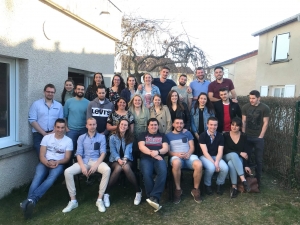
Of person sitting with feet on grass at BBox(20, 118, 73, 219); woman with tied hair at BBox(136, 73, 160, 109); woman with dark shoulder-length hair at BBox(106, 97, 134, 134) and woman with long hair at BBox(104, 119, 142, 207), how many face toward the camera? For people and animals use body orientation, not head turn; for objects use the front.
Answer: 4

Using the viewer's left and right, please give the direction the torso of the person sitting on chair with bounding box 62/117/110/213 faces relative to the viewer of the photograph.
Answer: facing the viewer

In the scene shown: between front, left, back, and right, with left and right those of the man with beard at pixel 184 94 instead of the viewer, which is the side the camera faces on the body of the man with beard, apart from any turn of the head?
front

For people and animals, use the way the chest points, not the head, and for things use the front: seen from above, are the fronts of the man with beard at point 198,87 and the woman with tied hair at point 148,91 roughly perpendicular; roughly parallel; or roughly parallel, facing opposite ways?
roughly parallel

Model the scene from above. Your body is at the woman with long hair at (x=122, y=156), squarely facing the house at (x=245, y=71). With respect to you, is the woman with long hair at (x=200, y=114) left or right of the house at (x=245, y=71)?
right

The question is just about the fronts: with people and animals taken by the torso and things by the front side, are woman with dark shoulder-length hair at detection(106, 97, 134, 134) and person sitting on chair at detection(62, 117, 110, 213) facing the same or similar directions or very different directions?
same or similar directions

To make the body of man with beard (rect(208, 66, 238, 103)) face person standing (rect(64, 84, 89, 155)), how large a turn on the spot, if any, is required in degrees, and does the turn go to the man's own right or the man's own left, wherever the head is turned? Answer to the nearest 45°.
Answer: approximately 45° to the man's own right

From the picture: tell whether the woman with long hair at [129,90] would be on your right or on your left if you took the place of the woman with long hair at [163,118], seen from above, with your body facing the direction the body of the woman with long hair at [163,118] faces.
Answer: on your right

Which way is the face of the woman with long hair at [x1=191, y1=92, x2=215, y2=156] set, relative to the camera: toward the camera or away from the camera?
toward the camera

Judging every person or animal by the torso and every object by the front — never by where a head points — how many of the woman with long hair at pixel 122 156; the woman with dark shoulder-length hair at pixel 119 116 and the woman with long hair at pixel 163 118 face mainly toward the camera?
3

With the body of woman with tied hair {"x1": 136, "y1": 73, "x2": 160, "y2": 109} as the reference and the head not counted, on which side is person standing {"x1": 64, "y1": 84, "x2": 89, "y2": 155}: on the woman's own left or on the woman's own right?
on the woman's own right

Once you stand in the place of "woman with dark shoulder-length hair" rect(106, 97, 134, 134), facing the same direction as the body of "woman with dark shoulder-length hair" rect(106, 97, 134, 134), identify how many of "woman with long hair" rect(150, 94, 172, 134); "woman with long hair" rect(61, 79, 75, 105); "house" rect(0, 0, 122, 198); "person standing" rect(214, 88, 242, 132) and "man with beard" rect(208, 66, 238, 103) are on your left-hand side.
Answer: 3

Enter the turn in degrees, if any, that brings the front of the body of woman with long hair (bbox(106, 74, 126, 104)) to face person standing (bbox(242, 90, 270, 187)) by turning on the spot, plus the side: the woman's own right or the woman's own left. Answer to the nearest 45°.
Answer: approximately 90° to the woman's own left

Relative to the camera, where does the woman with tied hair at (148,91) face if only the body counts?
toward the camera
